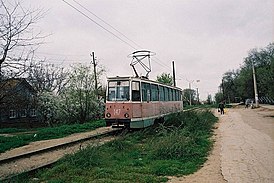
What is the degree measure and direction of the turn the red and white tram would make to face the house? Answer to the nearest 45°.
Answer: approximately 90° to its right

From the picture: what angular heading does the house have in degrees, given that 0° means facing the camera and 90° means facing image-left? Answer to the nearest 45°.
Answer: approximately 315°

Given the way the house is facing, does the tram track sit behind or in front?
in front

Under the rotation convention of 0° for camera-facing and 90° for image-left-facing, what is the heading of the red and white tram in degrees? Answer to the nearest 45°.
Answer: approximately 45°

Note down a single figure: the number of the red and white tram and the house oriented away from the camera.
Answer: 0

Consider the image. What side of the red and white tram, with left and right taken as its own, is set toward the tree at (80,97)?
right

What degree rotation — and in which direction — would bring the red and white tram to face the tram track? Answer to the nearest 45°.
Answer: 0° — it already faces it
